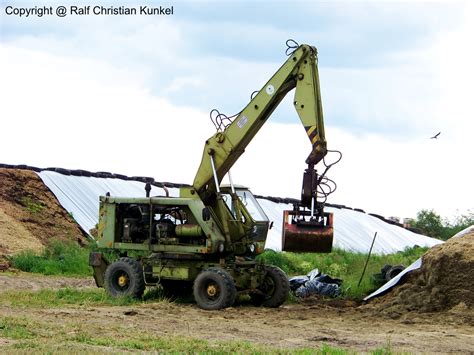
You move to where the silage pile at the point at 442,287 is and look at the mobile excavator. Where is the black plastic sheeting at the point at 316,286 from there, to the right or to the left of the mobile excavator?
right

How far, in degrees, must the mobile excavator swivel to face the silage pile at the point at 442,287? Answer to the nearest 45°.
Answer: approximately 45° to its left

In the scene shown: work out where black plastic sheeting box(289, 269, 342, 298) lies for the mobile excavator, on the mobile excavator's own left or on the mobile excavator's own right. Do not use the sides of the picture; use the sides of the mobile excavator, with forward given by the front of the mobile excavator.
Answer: on the mobile excavator's own left

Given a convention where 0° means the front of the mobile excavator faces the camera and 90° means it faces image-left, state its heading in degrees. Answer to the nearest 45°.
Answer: approximately 315°
